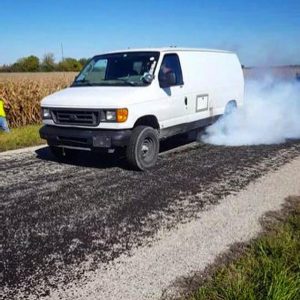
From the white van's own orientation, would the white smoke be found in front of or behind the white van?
behind

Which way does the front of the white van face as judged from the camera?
facing the viewer and to the left of the viewer
